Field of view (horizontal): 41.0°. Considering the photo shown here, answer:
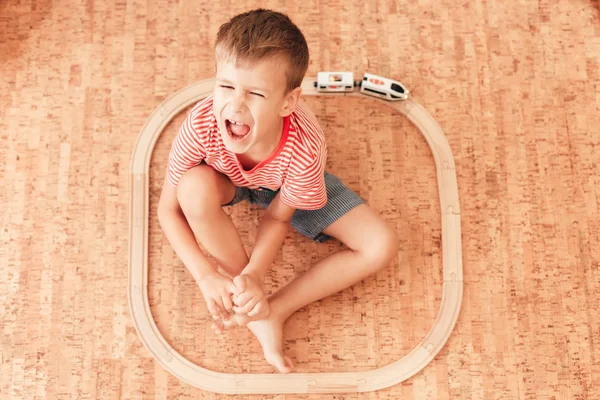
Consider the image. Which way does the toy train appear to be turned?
to the viewer's right
